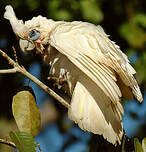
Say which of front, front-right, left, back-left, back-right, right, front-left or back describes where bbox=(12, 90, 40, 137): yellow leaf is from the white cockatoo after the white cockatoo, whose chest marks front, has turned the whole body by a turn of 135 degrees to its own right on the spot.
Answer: back

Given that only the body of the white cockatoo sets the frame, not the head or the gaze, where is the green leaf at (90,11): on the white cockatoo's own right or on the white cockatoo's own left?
on the white cockatoo's own right

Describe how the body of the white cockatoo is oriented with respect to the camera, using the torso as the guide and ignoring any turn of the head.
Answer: to the viewer's left

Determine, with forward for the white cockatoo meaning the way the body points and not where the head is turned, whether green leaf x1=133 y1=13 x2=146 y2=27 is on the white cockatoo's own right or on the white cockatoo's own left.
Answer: on the white cockatoo's own right
